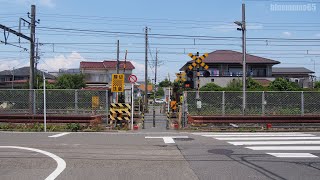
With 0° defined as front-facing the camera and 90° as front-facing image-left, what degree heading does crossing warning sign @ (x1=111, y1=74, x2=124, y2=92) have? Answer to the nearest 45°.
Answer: approximately 0°

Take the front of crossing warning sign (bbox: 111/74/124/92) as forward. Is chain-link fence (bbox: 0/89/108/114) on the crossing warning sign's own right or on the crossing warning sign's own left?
on the crossing warning sign's own right

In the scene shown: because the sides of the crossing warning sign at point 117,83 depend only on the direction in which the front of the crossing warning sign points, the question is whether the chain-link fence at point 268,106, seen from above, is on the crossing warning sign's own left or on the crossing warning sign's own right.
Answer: on the crossing warning sign's own left

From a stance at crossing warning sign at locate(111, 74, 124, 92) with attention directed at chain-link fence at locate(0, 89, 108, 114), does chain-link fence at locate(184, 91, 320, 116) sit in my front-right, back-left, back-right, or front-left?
back-right

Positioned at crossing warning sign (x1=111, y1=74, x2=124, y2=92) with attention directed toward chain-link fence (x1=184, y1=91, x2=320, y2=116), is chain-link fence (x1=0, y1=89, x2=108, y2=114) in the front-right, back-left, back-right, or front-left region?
back-left
